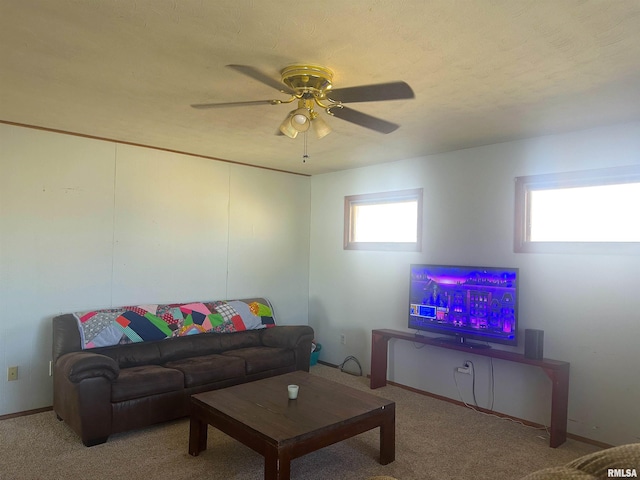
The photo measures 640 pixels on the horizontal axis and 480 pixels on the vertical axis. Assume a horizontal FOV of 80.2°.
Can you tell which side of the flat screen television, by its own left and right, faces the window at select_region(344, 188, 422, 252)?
right

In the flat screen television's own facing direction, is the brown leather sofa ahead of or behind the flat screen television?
ahead

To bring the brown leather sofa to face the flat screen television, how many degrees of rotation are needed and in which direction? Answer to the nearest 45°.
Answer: approximately 45° to its left

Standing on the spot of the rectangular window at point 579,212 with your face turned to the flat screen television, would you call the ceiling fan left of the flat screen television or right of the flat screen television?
left

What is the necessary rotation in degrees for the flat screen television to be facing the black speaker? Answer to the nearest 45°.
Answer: approximately 90° to its left

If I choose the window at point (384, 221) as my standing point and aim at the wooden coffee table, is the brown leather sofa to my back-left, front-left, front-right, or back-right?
front-right

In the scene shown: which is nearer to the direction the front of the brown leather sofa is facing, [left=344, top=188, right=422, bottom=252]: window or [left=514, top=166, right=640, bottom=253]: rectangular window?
the rectangular window

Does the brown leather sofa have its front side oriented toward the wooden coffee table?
yes

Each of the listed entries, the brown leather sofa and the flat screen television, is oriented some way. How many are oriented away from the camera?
0

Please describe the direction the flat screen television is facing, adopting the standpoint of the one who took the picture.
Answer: facing the viewer and to the left of the viewer

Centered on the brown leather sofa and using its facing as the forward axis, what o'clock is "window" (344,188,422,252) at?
The window is roughly at 10 o'clock from the brown leather sofa.

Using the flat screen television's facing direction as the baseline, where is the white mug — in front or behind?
in front

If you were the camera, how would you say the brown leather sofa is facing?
facing the viewer and to the right of the viewer

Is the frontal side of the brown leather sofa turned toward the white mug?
yes
